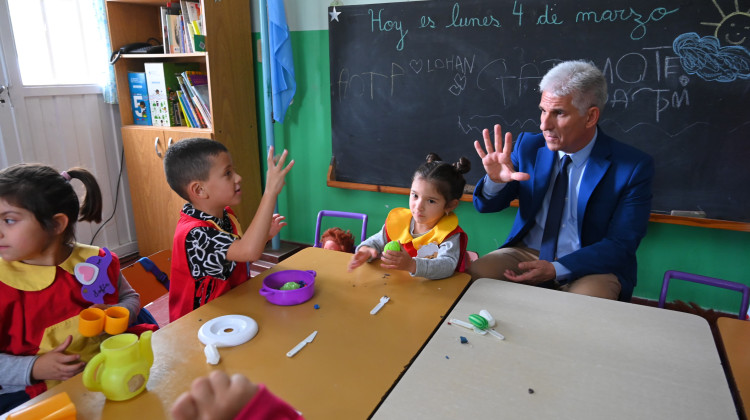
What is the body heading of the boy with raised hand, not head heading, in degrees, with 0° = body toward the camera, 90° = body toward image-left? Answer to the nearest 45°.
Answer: approximately 270°

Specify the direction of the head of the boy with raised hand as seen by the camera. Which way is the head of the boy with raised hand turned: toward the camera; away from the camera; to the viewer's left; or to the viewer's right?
to the viewer's right

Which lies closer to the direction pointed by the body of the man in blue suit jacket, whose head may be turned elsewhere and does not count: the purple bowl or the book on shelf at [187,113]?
the purple bowl

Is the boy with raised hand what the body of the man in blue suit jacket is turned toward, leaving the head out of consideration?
yes

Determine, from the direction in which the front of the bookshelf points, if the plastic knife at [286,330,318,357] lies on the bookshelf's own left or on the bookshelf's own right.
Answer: on the bookshelf's own left

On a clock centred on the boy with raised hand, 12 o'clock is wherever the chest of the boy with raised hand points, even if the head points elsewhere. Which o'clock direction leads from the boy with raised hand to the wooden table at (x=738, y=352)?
The wooden table is roughly at 1 o'clock from the boy with raised hand.

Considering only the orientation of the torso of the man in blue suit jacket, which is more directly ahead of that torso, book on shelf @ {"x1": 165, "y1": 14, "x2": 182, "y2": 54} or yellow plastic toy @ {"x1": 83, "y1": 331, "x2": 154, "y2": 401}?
the yellow plastic toy

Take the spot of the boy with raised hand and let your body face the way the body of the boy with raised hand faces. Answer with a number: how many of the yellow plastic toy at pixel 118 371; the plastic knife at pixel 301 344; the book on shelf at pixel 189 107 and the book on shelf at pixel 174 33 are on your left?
2

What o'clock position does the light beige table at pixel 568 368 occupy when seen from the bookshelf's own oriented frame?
The light beige table is roughly at 10 o'clock from the bookshelf.

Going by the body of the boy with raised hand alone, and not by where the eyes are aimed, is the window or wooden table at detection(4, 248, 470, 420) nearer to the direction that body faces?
the wooden table

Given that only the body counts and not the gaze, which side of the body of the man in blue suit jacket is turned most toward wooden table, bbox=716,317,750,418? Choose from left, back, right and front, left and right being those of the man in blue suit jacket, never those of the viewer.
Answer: left
